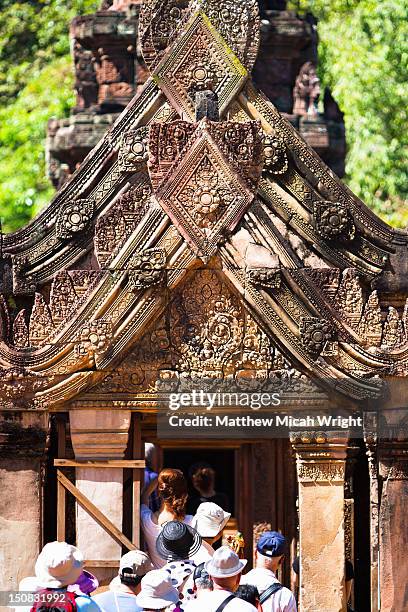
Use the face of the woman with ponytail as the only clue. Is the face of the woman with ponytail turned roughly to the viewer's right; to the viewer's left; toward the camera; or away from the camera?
away from the camera

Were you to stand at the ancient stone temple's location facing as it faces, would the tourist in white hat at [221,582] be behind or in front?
in front

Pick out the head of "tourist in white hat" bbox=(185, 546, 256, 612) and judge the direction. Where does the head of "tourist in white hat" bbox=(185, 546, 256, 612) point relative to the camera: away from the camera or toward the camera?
away from the camera

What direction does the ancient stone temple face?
toward the camera

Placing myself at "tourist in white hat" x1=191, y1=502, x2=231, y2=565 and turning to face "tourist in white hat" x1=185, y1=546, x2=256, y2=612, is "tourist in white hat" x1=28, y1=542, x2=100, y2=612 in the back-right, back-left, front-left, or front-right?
front-right
